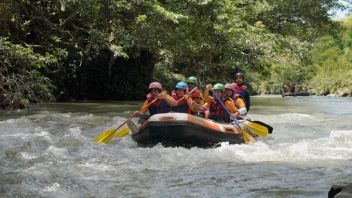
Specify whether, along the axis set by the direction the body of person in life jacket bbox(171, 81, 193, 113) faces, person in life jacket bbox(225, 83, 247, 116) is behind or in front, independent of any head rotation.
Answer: behind

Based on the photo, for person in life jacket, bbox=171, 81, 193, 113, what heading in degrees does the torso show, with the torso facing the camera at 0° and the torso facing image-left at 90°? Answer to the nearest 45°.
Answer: approximately 45°

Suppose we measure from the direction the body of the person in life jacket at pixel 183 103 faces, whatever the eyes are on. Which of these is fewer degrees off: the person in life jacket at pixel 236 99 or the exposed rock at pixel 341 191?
the exposed rock

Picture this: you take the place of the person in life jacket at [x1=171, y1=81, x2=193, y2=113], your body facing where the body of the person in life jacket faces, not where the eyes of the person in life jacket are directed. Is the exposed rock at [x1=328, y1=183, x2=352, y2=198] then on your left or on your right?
on your left

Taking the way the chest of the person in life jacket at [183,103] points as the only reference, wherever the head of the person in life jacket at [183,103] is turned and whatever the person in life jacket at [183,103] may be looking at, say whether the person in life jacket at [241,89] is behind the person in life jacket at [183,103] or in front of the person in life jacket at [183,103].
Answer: behind

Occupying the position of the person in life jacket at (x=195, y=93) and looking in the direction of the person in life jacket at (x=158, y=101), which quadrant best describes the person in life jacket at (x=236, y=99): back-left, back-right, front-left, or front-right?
back-left

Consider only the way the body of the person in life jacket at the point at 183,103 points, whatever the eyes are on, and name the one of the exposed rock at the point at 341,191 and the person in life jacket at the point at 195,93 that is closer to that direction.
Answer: the exposed rock

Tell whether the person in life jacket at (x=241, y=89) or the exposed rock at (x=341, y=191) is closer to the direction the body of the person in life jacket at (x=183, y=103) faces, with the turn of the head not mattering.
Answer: the exposed rock
